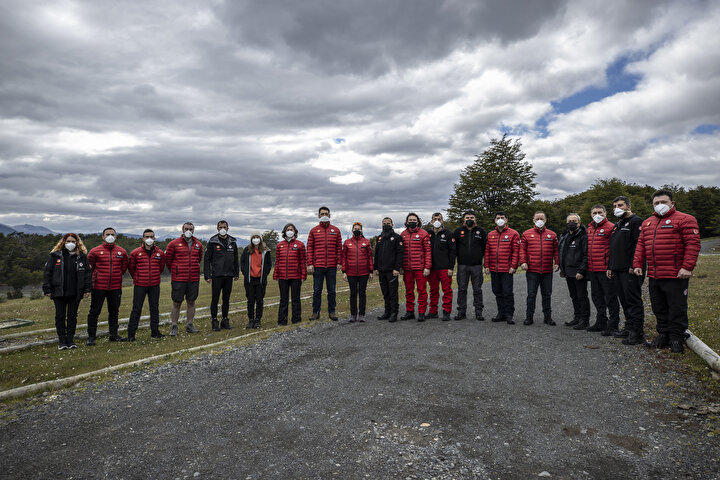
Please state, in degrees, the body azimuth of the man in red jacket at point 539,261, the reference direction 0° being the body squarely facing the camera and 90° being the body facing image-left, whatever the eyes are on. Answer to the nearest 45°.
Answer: approximately 0°

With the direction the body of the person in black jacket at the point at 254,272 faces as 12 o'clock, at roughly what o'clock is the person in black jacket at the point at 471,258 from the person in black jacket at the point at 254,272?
the person in black jacket at the point at 471,258 is roughly at 10 o'clock from the person in black jacket at the point at 254,272.

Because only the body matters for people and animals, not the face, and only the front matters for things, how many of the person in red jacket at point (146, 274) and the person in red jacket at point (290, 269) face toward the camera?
2

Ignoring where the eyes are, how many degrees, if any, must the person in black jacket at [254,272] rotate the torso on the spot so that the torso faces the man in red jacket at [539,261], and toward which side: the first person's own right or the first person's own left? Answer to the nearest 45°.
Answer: approximately 45° to the first person's own left

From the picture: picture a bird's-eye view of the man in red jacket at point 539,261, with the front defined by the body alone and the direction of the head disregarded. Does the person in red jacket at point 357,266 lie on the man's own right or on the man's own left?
on the man's own right
